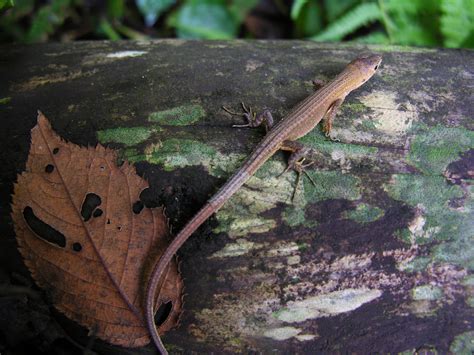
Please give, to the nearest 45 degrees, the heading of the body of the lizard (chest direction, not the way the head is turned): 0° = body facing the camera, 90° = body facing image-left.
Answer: approximately 225°
